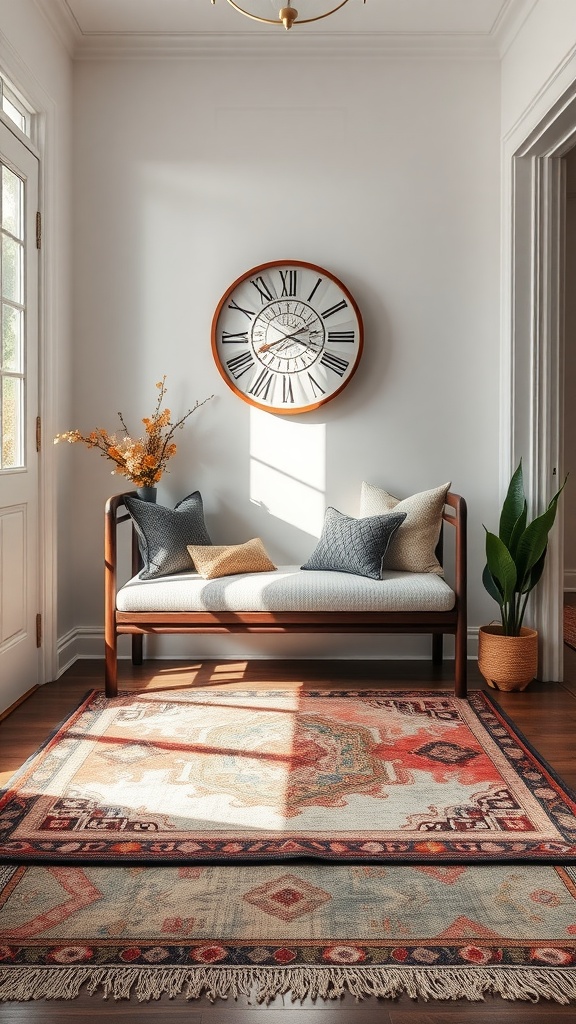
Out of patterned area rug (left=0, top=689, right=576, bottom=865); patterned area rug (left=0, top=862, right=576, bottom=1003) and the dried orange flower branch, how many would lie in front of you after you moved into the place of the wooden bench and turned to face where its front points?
2

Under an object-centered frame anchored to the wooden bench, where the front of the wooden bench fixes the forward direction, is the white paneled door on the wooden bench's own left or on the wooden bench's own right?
on the wooden bench's own right

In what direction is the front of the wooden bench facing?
toward the camera

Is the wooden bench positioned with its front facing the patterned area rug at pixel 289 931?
yes

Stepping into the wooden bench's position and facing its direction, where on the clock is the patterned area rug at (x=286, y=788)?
The patterned area rug is roughly at 12 o'clock from the wooden bench.

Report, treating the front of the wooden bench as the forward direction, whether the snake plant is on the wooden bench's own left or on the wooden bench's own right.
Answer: on the wooden bench's own left

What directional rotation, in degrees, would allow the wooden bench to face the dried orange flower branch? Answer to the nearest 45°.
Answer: approximately 135° to its right
